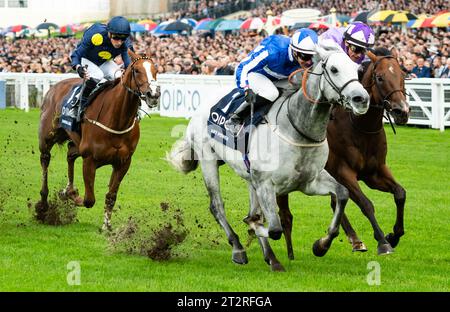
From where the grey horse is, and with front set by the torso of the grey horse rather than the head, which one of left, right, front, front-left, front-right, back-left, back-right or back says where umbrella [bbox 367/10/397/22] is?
back-left

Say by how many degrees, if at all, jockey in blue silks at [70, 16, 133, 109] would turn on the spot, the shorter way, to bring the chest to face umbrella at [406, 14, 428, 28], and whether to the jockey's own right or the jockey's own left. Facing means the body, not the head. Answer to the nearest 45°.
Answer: approximately 90° to the jockey's own left

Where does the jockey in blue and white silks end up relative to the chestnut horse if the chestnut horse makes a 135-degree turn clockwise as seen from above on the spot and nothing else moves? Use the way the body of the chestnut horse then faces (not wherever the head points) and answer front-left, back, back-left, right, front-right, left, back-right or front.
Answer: back-left

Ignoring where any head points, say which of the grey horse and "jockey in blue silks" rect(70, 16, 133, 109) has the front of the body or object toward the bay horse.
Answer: the jockey in blue silks

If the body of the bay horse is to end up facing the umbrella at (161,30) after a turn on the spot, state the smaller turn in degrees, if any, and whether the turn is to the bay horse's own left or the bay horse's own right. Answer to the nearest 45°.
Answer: approximately 135° to the bay horse's own left

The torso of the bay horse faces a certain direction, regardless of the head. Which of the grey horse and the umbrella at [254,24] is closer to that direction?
the grey horse

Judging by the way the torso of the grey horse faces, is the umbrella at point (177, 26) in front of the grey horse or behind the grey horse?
behind

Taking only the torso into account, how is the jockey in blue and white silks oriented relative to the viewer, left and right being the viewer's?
facing the viewer and to the right of the viewer

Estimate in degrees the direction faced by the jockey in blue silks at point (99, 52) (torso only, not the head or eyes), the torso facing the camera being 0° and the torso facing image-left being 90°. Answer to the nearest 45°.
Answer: approximately 315°

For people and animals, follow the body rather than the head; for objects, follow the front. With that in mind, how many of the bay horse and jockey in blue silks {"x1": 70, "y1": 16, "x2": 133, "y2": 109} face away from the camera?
0

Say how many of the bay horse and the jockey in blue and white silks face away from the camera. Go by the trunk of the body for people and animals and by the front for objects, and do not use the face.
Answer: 0

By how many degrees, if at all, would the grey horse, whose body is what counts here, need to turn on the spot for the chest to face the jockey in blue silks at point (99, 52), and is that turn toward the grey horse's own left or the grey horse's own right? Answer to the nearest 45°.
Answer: approximately 180°
